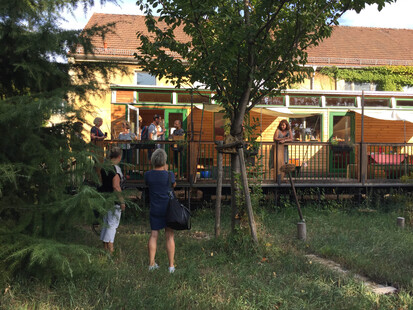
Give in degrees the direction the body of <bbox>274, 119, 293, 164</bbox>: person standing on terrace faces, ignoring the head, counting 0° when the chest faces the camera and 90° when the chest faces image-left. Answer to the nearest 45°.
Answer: approximately 0°

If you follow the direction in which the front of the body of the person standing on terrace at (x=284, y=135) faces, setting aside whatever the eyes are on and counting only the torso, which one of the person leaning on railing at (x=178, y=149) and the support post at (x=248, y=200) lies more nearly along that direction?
the support post

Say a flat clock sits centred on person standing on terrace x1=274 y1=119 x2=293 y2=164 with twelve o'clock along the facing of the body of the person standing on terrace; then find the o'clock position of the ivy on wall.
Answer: The ivy on wall is roughly at 7 o'clock from the person standing on terrace.

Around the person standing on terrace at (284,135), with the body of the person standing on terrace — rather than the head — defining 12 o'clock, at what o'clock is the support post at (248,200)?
The support post is roughly at 12 o'clock from the person standing on terrace.

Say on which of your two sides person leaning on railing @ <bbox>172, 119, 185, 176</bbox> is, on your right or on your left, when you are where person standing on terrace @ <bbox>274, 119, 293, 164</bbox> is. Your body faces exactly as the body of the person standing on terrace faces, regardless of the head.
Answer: on your right

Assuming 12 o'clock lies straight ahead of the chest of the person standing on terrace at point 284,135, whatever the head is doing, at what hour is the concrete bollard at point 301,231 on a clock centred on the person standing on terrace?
The concrete bollard is roughly at 12 o'clock from the person standing on terrace.

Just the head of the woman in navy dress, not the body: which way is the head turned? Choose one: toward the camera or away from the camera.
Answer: away from the camera

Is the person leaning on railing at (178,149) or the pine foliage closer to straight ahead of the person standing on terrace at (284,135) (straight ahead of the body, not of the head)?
the pine foliage
